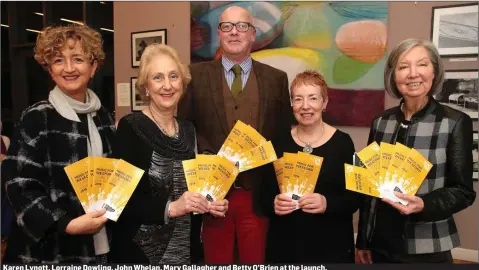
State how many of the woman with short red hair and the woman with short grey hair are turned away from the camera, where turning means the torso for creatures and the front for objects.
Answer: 0

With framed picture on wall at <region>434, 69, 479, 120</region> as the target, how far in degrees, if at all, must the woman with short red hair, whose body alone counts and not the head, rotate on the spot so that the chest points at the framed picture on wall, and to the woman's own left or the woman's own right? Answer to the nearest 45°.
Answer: approximately 135° to the woman's own left

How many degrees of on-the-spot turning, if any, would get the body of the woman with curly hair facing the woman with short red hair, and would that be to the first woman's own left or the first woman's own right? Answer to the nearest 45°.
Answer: approximately 45° to the first woman's own left

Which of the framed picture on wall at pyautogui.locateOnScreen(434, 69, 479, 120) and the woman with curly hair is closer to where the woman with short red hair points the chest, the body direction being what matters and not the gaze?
the woman with curly hair

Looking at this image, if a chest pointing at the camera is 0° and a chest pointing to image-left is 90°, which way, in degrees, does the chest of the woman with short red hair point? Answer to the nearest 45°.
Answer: approximately 0°

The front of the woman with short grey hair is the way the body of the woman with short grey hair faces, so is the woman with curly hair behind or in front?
in front

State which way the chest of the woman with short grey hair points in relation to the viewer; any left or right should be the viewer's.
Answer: facing the viewer and to the left of the viewer

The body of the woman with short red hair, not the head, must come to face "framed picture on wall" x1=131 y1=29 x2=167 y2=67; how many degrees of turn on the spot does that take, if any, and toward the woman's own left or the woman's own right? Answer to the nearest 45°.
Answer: approximately 135° to the woman's own right
